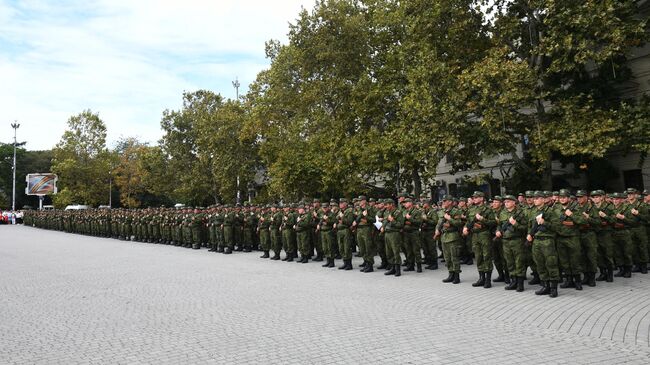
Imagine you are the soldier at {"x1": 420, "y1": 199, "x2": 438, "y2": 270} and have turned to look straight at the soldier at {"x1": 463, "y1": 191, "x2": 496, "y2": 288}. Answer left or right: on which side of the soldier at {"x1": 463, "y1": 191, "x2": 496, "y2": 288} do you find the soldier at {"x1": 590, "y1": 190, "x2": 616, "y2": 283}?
left

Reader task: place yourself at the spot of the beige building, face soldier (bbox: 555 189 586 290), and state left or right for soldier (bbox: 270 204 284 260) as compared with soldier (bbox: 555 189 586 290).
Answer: right

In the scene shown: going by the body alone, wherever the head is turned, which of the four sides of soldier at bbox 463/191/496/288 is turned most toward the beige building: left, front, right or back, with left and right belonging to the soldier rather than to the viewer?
back

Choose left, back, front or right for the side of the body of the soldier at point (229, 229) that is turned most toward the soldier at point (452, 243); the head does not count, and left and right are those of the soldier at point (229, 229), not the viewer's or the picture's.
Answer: left

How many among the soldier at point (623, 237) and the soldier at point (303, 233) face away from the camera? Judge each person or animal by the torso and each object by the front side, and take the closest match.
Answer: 0

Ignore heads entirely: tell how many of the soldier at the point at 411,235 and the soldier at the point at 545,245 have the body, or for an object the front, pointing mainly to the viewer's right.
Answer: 0

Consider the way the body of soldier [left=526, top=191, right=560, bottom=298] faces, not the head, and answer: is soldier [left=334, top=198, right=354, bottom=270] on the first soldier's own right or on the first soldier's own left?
on the first soldier's own right

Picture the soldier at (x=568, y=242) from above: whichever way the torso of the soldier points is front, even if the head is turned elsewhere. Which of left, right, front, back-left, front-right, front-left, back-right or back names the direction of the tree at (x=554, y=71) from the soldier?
back-right

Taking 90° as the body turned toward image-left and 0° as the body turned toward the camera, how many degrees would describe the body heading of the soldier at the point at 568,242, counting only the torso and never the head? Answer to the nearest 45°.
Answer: approximately 45°

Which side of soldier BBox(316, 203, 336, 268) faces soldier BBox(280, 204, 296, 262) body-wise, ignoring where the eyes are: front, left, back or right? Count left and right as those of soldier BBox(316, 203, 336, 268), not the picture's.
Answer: right

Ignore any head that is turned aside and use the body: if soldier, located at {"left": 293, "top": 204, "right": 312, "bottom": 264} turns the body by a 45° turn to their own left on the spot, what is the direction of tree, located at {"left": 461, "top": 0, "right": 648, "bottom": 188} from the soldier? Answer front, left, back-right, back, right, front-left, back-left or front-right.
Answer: left
